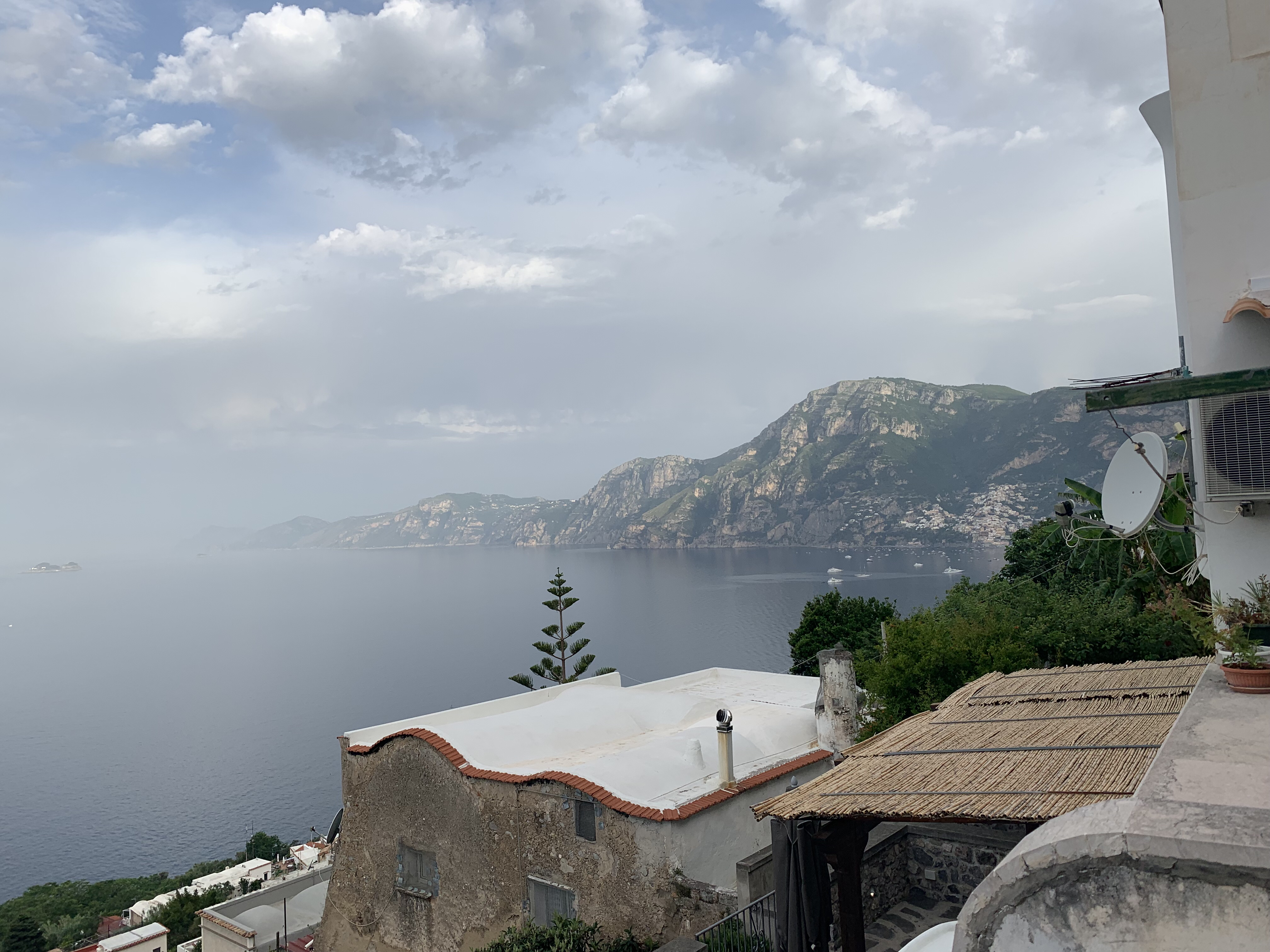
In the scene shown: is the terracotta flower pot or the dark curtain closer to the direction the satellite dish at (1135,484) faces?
the dark curtain

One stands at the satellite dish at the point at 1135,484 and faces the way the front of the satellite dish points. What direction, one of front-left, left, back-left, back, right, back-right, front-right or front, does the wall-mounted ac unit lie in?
left

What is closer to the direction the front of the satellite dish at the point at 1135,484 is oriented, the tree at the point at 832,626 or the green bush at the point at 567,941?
the green bush

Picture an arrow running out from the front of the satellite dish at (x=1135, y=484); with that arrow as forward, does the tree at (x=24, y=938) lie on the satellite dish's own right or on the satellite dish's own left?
on the satellite dish's own right

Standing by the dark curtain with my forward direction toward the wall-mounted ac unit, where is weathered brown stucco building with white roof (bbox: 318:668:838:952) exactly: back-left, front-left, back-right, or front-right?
back-left

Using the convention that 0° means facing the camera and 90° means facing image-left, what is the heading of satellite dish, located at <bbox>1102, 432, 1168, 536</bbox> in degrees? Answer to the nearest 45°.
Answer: approximately 45°

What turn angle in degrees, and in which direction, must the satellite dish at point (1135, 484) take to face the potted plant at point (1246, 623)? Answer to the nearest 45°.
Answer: approximately 45° to its left

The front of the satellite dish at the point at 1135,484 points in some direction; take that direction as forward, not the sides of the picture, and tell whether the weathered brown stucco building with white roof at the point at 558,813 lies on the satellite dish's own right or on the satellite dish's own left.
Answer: on the satellite dish's own right

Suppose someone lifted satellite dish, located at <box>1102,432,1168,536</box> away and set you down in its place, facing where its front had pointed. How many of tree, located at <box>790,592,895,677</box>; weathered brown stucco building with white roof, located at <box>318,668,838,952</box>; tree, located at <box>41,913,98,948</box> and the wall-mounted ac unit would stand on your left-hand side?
1
